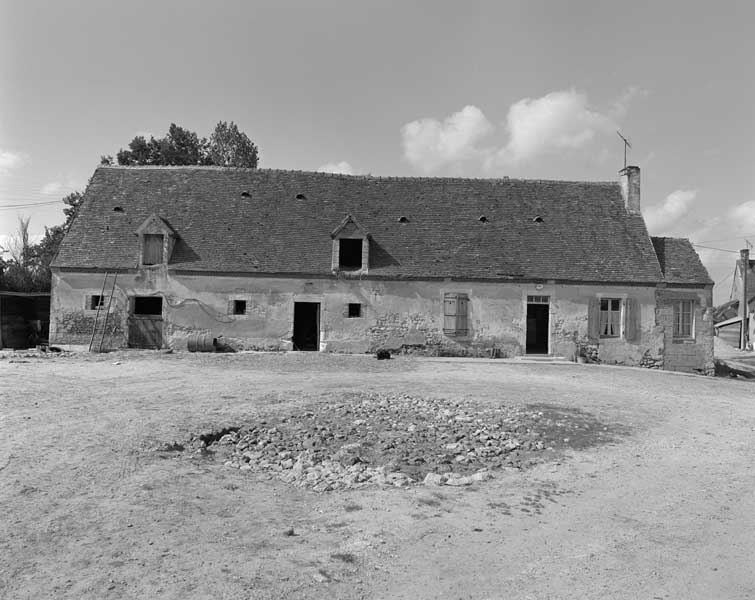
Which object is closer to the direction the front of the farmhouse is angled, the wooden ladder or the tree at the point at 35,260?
the wooden ladder

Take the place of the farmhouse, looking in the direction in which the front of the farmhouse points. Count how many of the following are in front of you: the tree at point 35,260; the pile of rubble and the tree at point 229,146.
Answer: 1

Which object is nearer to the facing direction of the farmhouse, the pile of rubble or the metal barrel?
the pile of rubble

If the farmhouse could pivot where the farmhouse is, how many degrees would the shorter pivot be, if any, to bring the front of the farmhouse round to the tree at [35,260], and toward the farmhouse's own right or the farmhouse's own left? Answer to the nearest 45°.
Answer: approximately 135° to the farmhouse's own right

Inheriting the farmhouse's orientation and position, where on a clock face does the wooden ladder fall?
The wooden ladder is roughly at 3 o'clock from the farmhouse.

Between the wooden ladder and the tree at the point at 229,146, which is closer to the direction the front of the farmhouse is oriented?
the wooden ladder

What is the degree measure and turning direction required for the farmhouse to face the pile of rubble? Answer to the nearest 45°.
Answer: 0° — it already faces it

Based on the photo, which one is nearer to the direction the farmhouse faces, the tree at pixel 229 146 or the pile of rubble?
the pile of rubble

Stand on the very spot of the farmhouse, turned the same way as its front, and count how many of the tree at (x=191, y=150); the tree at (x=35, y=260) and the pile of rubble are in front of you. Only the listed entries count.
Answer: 1

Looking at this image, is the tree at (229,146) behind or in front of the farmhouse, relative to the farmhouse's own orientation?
behind

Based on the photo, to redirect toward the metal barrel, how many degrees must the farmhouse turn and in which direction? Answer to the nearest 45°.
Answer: approximately 90° to its right

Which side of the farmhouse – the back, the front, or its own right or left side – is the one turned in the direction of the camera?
front

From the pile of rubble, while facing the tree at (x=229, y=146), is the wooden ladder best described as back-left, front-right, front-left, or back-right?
front-left

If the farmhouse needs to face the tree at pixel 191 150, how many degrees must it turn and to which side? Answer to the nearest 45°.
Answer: approximately 135° to its right

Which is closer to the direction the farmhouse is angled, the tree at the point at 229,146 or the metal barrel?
the metal barrel
